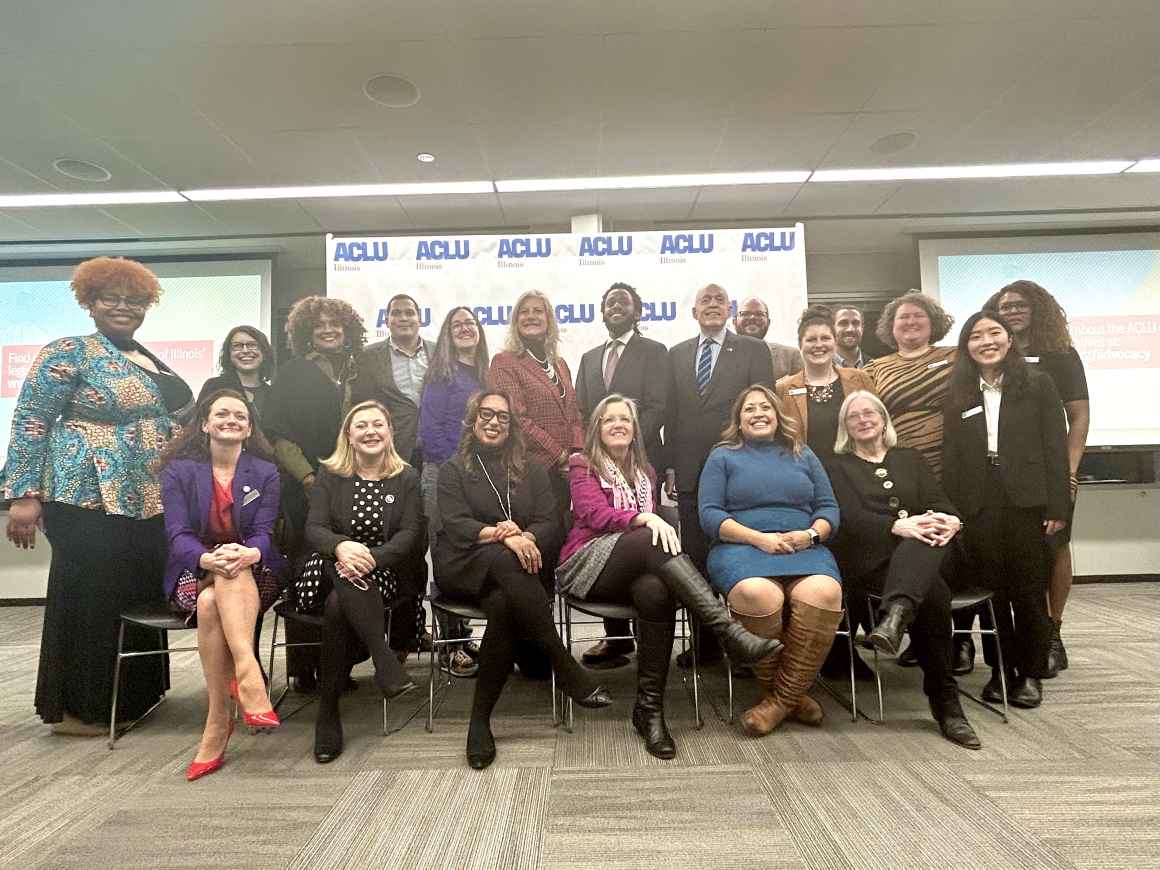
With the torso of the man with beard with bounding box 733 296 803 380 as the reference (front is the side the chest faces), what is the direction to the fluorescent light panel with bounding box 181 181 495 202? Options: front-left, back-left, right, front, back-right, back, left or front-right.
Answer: right

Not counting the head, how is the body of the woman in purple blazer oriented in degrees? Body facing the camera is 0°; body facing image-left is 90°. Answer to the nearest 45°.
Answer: approximately 0°

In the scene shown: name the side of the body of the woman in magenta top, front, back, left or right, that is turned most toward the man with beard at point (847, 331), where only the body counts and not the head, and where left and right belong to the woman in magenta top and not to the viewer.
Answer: left

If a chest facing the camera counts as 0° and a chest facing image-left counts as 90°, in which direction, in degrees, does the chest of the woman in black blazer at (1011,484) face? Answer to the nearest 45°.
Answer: approximately 0°

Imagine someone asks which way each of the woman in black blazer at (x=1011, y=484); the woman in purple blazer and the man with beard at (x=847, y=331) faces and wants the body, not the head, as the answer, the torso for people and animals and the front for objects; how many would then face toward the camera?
3

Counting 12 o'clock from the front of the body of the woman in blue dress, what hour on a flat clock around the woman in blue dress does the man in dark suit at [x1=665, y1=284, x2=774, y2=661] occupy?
The man in dark suit is roughly at 5 o'clock from the woman in blue dress.
